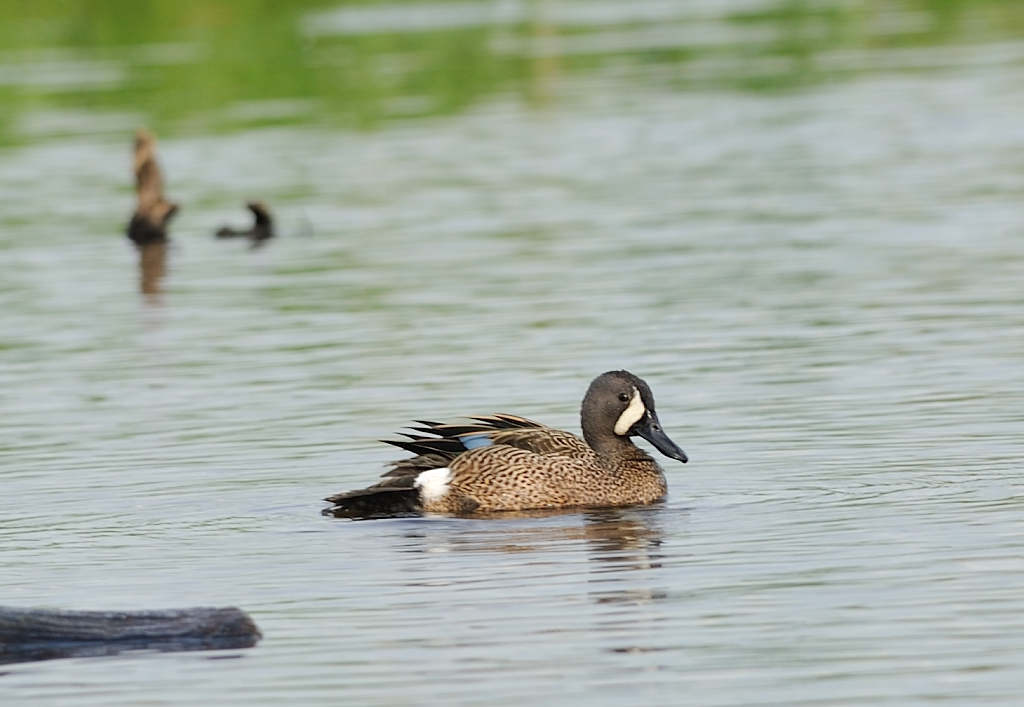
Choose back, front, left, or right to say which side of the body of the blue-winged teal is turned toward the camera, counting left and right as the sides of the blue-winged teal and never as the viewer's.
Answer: right

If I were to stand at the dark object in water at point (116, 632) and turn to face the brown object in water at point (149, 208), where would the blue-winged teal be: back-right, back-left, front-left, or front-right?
front-right

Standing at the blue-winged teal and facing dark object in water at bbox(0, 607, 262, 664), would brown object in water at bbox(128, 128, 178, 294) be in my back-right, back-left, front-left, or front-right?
back-right

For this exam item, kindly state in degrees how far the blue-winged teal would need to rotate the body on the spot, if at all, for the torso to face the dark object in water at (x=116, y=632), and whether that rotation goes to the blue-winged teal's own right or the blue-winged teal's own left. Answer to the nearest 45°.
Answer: approximately 135° to the blue-winged teal's own right

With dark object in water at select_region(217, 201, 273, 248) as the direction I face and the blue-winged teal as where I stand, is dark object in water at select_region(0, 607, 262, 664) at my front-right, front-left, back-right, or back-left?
back-left

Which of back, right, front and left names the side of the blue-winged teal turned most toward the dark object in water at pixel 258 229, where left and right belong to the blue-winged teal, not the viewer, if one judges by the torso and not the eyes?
left

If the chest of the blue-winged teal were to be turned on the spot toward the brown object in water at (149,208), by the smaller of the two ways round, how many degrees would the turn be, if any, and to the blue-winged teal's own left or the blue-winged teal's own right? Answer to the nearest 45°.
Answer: approximately 90° to the blue-winged teal's own left
